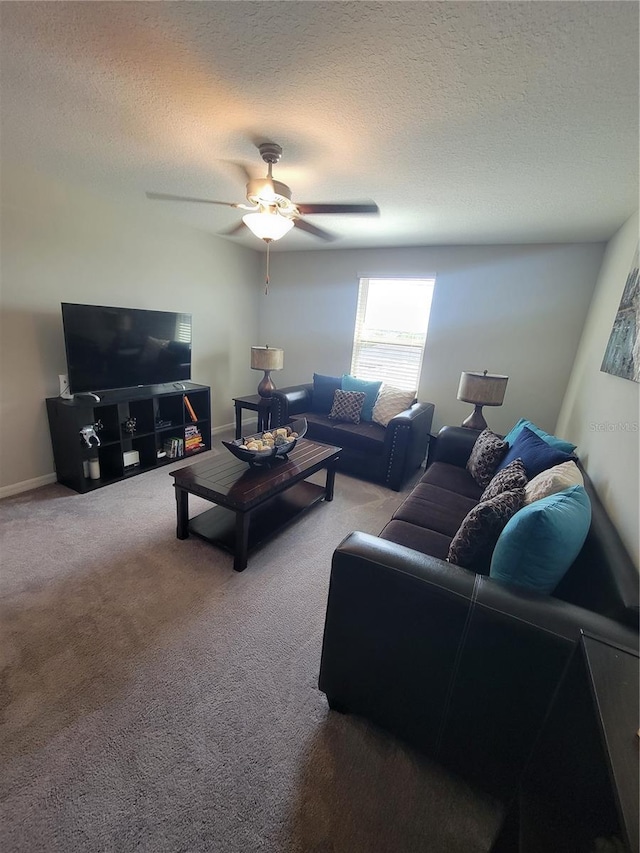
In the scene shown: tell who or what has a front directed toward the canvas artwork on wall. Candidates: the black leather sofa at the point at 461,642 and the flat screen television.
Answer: the flat screen television

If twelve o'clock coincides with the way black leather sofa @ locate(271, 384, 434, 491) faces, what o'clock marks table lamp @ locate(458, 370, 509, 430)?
The table lamp is roughly at 8 o'clock from the black leather sofa.

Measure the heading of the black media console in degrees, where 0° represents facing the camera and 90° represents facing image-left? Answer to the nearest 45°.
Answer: approximately 315°

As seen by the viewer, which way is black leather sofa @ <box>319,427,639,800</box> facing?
to the viewer's left

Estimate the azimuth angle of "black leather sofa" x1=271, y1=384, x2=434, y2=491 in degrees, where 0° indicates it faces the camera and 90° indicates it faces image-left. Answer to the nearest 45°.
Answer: approximately 45°

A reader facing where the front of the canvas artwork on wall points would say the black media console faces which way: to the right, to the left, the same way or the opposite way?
the opposite way

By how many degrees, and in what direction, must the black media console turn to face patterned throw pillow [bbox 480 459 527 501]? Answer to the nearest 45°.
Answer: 0° — it already faces it

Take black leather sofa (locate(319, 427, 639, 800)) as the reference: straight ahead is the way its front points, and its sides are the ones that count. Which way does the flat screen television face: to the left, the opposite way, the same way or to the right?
the opposite way

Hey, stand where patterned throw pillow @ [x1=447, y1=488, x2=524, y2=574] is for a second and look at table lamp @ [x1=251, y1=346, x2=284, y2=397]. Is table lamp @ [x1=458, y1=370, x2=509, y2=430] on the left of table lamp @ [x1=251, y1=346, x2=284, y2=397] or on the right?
right

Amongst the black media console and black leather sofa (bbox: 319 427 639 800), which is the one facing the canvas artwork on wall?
the black media console

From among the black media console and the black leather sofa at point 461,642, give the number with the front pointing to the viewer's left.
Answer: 1

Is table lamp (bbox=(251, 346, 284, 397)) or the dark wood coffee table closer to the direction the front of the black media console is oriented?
the dark wood coffee table
